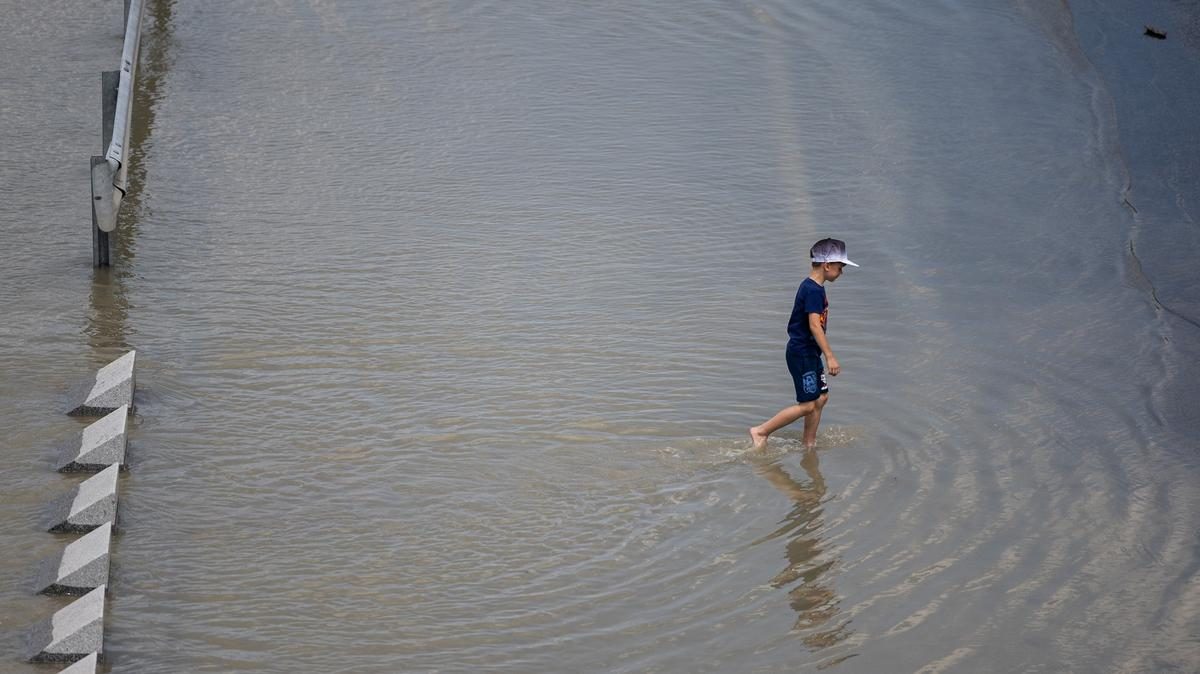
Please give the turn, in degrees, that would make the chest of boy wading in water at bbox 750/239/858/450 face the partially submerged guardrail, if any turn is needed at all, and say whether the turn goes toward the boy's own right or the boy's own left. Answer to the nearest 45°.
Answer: approximately 180°

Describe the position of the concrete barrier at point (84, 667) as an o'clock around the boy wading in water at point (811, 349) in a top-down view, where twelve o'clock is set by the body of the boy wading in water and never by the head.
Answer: The concrete barrier is roughly at 4 o'clock from the boy wading in water.

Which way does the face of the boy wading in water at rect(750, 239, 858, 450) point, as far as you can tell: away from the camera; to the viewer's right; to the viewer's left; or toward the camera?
to the viewer's right

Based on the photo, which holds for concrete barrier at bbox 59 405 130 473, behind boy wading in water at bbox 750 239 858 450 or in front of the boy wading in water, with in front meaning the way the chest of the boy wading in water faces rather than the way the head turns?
behind

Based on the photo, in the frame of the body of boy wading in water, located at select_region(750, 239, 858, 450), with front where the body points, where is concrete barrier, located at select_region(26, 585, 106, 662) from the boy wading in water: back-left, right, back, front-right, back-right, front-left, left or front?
back-right

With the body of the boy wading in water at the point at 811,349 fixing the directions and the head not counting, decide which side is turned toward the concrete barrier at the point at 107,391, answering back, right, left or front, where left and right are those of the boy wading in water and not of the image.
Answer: back

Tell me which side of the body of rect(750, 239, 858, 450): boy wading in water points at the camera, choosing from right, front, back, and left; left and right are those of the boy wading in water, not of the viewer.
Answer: right

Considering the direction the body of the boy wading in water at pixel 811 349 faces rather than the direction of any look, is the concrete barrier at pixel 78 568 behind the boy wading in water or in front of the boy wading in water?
behind
